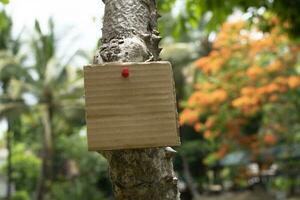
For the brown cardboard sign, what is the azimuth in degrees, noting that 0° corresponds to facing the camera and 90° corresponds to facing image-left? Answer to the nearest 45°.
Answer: approximately 0°

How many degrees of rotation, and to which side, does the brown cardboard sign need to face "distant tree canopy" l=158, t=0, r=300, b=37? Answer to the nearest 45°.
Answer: approximately 180°

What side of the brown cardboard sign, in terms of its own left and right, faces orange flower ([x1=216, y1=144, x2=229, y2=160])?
back

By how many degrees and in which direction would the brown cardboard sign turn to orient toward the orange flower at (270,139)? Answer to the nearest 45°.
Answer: approximately 180°

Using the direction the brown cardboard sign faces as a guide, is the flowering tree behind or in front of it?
behind

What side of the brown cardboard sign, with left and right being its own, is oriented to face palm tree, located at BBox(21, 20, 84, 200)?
back
